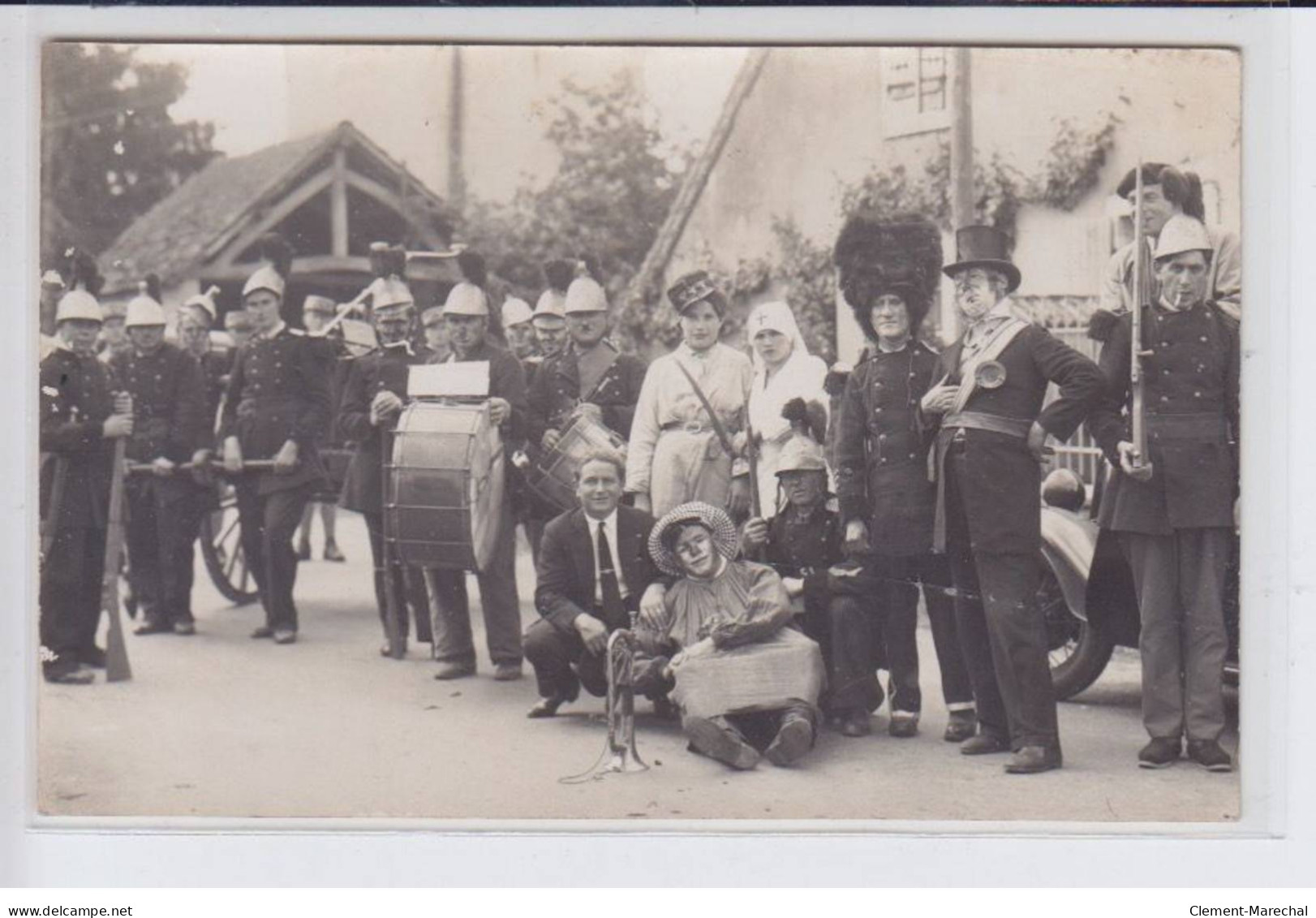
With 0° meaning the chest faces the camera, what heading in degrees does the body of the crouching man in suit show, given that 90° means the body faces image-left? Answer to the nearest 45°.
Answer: approximately 0°

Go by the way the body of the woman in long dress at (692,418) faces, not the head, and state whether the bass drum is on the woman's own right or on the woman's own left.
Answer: on the woman's own right

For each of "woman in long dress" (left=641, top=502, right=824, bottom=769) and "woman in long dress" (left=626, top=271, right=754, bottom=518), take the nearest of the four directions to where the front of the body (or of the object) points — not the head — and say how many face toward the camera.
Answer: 2

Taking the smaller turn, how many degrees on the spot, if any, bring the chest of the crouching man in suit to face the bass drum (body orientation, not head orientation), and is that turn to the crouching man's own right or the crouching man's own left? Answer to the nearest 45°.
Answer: approximately 90° to the crouching man's own right
